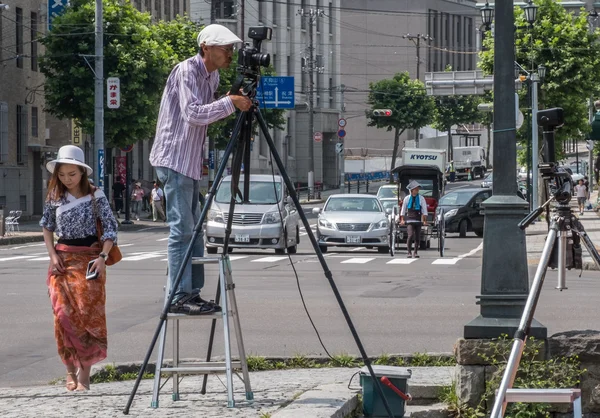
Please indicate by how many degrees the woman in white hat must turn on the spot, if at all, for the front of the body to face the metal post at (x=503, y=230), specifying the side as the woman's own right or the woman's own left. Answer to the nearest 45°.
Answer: approximately 45° to the woman's own left

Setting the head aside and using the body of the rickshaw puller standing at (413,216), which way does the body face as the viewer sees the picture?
toward the camera

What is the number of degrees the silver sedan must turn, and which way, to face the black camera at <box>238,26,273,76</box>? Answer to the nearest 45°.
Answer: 0° — it already faces it

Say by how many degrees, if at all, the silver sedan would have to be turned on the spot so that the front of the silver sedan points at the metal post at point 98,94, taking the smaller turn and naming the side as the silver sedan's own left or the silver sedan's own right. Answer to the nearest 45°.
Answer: approximately 135° to the silver sedan's own right

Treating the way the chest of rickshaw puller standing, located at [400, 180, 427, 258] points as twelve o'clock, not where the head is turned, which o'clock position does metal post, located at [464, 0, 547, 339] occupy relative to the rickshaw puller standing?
The metal post is roughly at 12 o'clock from the rickshaw puller standing.

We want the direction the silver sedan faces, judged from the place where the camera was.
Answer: facing the viewer

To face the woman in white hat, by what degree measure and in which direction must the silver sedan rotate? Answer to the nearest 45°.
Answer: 0° — it already faces them

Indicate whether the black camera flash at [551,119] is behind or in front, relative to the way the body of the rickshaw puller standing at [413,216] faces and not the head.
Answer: in front

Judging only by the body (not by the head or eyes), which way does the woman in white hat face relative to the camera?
toward the camera

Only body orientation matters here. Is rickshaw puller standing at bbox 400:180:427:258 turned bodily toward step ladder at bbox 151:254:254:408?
yes

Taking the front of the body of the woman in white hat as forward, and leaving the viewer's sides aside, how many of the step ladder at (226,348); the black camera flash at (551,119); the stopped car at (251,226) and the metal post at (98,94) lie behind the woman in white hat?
2

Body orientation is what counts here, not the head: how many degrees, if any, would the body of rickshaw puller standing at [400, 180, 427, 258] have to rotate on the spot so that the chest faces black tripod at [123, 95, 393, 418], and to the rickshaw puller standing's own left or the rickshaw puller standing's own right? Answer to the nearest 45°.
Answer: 0° — they already face it

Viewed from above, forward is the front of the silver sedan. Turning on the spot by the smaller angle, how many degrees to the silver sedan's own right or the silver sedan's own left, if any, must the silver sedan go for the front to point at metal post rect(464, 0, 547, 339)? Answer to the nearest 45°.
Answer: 0° — it already faces it
